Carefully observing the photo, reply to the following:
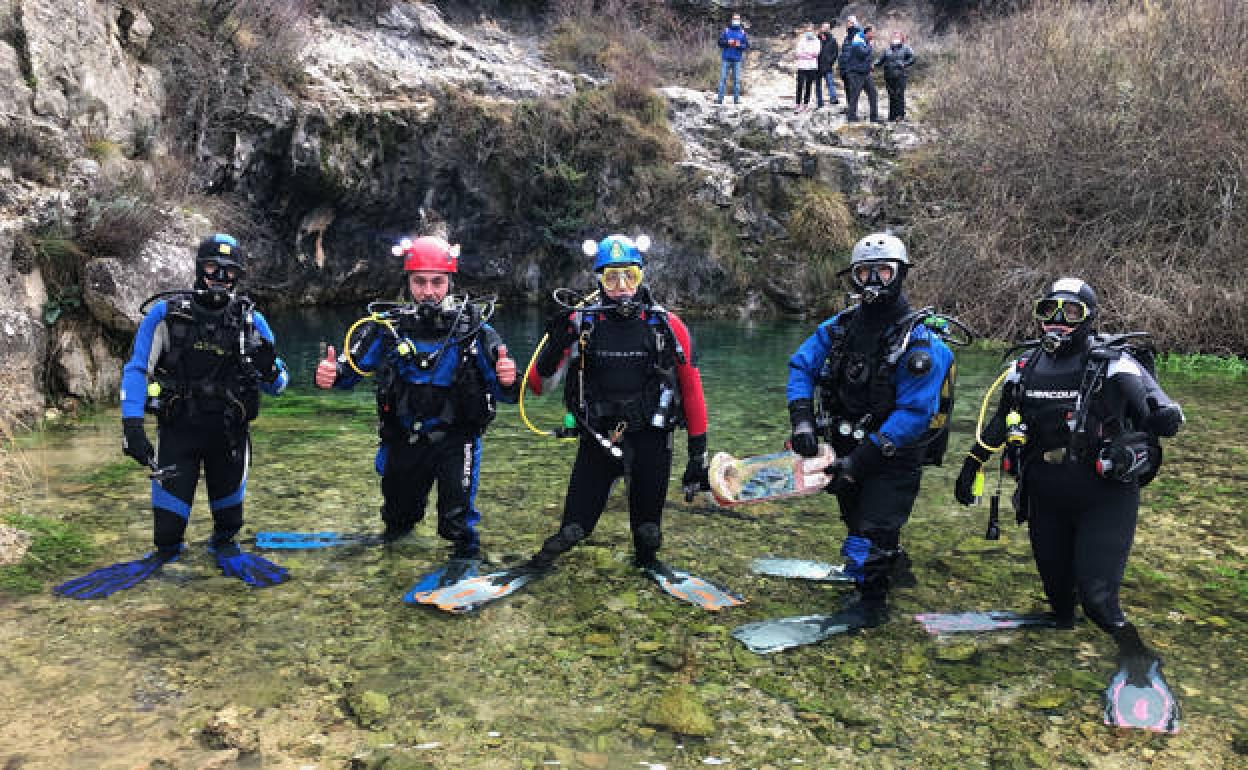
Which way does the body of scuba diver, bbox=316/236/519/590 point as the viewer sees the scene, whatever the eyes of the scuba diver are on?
toward the camera

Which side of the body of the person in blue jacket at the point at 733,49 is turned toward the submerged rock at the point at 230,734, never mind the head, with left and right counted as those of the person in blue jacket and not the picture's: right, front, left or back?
front

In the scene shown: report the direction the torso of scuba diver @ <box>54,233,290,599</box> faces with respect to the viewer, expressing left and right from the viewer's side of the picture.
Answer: facing the viewer

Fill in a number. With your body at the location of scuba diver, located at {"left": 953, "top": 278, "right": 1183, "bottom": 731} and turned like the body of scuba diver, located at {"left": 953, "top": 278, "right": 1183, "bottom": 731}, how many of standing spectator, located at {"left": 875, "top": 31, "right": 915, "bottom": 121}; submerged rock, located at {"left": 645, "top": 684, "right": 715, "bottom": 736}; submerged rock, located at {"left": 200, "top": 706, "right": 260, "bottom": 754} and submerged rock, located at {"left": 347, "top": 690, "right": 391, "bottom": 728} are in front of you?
3

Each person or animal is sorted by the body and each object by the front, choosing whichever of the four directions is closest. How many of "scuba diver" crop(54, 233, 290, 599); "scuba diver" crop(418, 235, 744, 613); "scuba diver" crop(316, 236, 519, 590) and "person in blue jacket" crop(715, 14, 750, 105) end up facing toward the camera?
4

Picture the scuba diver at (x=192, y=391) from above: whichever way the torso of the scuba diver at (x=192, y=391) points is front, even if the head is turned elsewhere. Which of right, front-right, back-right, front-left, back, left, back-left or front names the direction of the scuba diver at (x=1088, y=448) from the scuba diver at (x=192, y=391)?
front-left

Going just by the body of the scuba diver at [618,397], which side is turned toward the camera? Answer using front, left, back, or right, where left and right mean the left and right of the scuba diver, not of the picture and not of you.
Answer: front

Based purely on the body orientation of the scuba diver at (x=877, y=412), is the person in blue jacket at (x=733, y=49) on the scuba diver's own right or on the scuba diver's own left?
on the scuba diver's own right

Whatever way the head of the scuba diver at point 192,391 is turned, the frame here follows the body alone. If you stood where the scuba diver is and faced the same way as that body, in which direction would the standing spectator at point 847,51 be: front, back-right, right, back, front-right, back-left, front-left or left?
back-left

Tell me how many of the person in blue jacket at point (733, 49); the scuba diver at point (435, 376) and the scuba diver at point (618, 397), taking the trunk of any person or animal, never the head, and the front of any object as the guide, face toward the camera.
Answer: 3

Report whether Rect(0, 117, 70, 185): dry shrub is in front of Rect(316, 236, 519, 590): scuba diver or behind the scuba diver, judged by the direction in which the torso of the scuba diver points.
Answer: behind

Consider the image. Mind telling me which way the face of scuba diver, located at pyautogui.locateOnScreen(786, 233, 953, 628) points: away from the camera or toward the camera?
toward the camera

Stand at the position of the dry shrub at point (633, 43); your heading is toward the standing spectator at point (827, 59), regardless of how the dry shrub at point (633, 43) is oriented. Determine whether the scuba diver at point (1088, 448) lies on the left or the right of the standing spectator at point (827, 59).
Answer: right

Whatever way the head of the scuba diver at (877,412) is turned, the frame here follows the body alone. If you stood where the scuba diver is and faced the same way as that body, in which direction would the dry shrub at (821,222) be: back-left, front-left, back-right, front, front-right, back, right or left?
back-right

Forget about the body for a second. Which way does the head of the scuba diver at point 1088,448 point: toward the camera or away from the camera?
toward the camera

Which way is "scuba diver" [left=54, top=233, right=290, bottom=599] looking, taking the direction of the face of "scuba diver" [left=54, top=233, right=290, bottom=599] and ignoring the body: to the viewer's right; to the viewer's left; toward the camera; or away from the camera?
toward the camera

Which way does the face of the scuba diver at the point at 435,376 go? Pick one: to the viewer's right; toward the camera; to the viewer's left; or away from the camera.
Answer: toward the camera

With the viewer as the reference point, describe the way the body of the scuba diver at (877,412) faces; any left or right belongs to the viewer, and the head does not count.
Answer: facing the viewer and to the left of the viewer

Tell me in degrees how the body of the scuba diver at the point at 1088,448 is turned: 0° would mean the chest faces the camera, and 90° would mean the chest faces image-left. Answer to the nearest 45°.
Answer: approximately 45°

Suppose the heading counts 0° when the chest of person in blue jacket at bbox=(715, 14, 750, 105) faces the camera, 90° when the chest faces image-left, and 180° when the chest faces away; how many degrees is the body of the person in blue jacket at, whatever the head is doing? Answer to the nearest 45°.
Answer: approximately 0°

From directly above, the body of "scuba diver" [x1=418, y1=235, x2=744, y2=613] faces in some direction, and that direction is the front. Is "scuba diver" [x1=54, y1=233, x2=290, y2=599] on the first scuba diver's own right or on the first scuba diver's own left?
on the first scuba diver's own right
